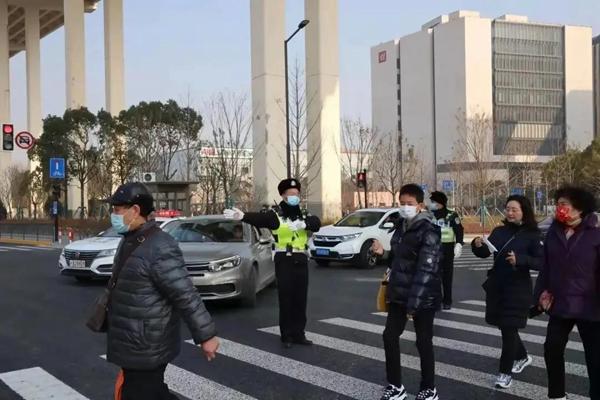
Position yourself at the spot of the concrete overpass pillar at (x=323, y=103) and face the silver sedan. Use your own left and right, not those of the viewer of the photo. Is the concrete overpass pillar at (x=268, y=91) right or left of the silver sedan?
right

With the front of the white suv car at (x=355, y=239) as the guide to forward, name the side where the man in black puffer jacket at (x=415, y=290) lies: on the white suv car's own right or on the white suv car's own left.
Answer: on the white suv car's own left

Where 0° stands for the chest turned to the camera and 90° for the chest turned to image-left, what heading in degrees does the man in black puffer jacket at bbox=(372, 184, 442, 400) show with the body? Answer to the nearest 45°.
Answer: approximately 45°

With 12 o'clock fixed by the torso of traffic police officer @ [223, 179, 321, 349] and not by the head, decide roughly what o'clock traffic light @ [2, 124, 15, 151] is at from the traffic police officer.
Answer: The traffic light is roughly at 5 o'clock from the traffic police officer.

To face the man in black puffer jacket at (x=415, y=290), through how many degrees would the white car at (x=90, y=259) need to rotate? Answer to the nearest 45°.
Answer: approximately 45° to its left
